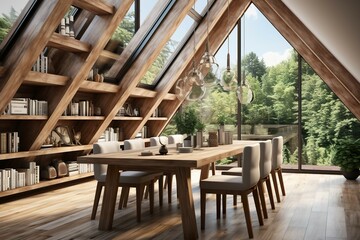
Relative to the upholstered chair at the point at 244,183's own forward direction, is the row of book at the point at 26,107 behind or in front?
in front

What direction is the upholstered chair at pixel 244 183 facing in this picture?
to the viewer's left

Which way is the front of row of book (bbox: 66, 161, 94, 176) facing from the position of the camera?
facing the viewer and to the right of the viewer

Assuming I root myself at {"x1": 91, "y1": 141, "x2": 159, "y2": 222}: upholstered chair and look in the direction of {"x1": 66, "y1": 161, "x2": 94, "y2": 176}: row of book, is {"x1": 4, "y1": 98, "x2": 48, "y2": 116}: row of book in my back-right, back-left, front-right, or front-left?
front-left

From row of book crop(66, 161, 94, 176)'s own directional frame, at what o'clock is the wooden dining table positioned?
The wooden dining table is roughly at 1 o'clock from the row of book.

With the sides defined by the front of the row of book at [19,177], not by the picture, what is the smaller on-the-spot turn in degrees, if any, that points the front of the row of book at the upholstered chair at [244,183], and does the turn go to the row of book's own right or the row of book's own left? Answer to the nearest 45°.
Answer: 0° — it already faces it

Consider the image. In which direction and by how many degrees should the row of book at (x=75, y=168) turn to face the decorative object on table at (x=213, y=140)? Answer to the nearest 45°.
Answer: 0° — it already faces it

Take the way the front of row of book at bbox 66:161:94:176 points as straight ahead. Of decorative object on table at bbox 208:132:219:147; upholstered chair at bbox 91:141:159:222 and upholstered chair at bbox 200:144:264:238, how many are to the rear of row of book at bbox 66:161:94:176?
0

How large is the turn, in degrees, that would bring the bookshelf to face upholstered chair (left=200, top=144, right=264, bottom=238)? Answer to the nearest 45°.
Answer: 0° — it already faces it

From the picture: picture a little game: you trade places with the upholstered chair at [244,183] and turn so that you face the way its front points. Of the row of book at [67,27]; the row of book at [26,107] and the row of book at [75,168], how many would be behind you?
0

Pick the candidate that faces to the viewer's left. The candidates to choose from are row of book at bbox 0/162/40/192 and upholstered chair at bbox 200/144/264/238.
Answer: the upholstered chair

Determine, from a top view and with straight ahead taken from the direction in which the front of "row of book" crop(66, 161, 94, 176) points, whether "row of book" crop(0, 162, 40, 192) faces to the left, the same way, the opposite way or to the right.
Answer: the same way
